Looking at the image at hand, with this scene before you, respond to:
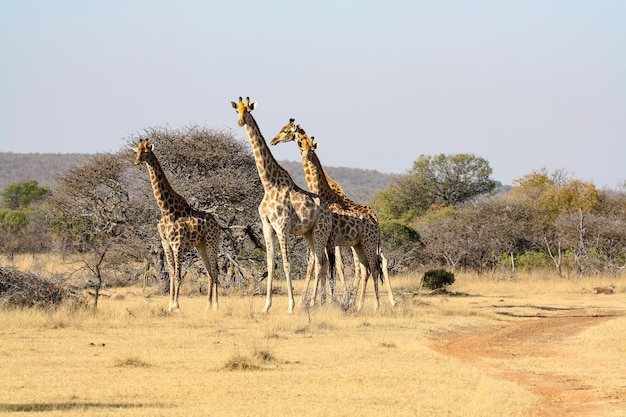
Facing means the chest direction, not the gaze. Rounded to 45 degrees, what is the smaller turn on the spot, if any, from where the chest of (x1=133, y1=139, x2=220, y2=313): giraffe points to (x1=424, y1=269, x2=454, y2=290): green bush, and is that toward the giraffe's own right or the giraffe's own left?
approximately 180°

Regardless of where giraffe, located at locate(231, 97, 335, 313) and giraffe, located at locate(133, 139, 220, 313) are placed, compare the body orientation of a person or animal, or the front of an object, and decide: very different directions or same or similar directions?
same or similar directions

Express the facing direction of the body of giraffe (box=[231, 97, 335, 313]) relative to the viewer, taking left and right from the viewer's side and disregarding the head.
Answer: facing the viewer and to the left of the viewer

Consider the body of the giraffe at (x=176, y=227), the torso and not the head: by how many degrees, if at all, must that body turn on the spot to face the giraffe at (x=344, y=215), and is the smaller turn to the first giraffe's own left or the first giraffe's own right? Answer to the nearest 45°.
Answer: approximately 135° to the first giraffe's own left

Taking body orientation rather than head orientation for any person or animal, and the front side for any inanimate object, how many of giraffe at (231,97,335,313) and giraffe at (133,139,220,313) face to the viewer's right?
0

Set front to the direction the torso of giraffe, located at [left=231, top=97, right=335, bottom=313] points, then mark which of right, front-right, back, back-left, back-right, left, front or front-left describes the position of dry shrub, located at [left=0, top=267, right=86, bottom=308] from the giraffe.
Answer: front-right

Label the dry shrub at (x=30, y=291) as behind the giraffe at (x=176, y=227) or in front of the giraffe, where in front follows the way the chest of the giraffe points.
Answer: in front

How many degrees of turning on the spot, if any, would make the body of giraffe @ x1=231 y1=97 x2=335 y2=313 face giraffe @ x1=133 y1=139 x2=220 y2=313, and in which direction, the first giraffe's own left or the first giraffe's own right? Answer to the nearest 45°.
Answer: approximately 45° to the first giraffe's own right

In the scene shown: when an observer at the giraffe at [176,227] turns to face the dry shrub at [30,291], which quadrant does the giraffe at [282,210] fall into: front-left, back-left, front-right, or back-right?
back-left

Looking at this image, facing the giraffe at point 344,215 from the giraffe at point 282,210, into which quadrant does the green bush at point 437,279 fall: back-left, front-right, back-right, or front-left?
front-left

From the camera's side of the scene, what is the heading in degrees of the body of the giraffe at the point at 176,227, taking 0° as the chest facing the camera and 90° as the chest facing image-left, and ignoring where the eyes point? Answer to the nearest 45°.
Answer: approximately 45°

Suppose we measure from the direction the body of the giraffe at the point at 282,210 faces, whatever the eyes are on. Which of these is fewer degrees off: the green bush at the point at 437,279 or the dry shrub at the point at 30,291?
the dry shrub

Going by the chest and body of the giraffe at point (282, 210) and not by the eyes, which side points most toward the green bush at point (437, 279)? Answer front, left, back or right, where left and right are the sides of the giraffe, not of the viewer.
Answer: back
